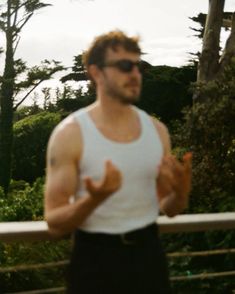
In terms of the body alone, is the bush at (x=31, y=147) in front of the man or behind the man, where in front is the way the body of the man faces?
behind

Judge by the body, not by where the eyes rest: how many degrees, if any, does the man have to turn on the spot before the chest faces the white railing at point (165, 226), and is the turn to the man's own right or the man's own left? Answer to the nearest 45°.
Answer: approximately 135° to the man's own left

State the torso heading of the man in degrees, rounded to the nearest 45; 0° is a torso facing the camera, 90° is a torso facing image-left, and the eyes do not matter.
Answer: approximately 315°

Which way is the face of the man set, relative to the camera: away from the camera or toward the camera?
toward the camera

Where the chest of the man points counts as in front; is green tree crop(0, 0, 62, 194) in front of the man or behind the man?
behind
